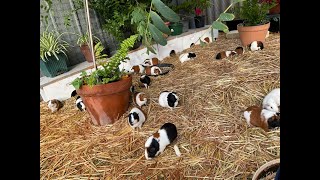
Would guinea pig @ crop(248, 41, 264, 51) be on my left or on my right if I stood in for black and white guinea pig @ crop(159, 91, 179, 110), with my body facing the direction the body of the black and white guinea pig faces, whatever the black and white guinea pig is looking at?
on my left

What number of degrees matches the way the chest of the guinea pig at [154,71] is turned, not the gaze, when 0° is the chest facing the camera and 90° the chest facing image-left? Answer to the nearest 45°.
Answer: approximately 270°
